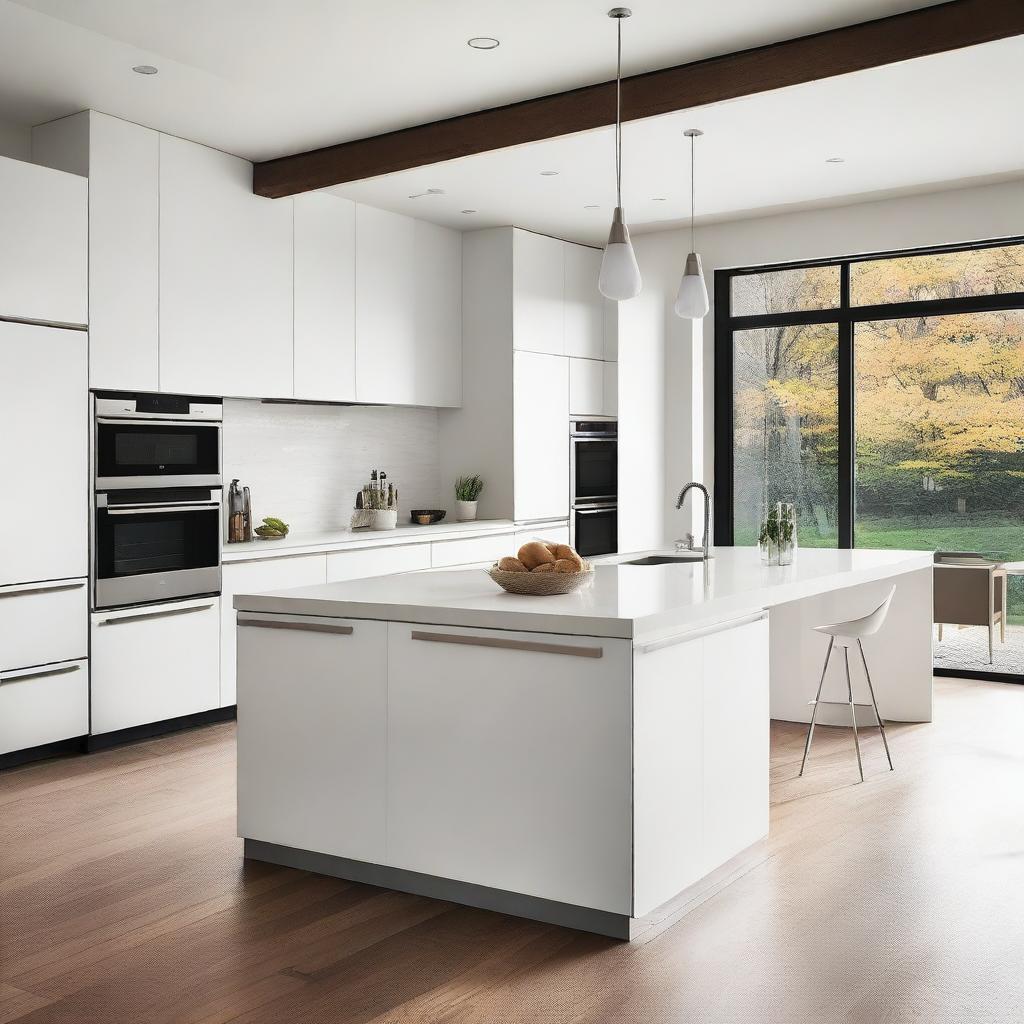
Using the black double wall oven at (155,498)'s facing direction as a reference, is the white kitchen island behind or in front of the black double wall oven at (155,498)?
in front

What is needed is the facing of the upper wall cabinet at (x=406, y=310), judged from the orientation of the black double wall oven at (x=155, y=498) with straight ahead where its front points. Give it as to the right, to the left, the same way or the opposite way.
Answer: the same way

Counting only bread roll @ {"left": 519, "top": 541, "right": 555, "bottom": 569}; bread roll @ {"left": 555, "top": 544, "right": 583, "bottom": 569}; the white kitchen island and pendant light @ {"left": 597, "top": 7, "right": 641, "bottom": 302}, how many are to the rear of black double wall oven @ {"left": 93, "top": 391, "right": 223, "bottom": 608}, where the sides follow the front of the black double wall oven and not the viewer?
0

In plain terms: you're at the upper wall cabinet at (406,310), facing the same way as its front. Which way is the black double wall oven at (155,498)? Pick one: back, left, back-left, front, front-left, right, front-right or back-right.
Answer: right

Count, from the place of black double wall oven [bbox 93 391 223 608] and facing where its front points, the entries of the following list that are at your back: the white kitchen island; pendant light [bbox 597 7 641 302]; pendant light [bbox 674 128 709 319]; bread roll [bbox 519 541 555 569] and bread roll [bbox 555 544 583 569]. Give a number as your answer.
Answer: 0

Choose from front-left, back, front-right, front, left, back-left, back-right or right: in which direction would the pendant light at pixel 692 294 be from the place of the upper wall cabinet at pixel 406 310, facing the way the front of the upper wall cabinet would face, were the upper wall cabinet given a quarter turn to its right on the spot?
left

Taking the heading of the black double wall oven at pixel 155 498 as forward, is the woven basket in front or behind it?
in front

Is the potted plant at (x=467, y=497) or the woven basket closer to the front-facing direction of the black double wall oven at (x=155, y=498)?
the woven basket

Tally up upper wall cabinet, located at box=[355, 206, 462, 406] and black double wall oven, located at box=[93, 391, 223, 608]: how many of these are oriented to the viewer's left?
0

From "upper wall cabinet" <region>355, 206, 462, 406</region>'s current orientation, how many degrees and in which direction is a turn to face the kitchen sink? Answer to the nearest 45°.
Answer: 0° — it already faces it

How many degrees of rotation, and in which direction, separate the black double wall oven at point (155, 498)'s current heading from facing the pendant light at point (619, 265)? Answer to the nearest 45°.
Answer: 0° — it already faces it

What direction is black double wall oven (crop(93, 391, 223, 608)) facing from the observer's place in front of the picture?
facing the viewer and to the right of the viewer
